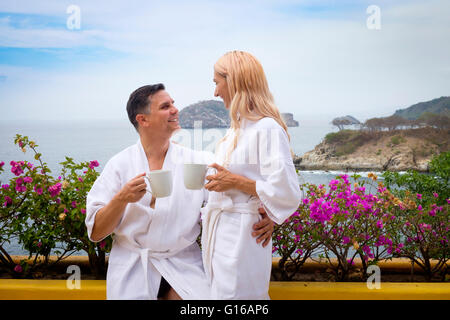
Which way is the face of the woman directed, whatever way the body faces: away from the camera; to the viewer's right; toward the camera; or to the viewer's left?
to the viewer's left

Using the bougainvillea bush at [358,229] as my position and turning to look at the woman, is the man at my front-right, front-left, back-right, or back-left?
front-right

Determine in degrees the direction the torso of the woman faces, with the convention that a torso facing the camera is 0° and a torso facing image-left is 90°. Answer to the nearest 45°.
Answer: approximately 90°

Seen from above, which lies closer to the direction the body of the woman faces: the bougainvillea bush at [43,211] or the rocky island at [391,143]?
the bougainvillea bush
